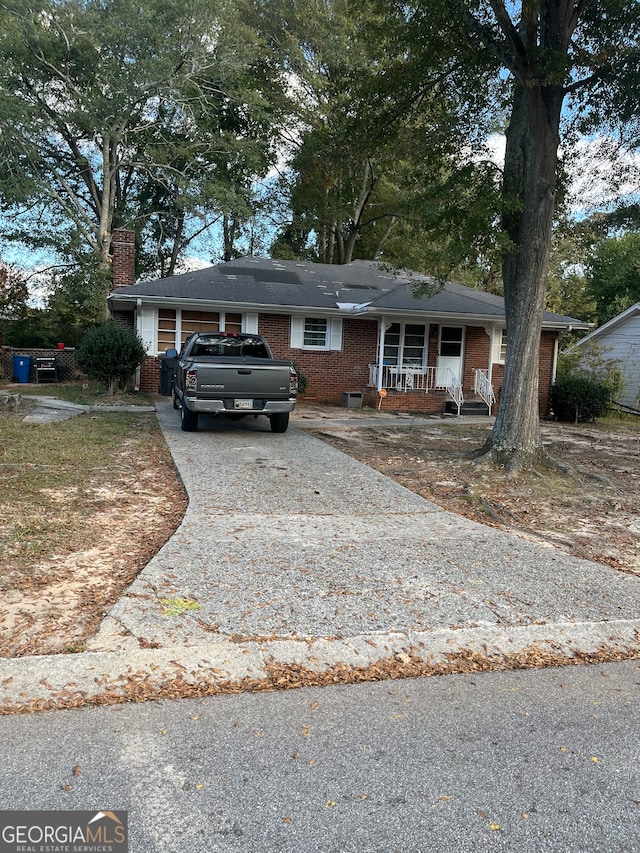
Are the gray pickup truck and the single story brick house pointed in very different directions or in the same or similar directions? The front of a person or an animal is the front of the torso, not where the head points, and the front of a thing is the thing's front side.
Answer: very different directions

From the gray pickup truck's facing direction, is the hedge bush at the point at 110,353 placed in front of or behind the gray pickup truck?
in front

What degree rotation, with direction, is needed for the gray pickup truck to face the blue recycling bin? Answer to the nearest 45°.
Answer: approximately 45° to its left

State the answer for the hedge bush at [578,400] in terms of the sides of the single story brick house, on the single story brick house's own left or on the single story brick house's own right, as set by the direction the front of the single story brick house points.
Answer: on the single story brick house's own left

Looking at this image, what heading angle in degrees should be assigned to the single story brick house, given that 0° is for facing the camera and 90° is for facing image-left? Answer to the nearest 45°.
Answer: approximately 0°

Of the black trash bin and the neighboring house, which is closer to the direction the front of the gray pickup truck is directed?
the black trash bin

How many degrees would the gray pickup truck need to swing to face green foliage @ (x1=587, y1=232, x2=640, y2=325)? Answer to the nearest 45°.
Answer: approximately 45° to its right

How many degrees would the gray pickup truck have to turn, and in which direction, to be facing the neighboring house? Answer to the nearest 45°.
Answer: approximately 45° to its right

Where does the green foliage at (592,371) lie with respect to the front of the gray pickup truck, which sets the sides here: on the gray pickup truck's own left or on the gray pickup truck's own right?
on the gray pickup truck's own right

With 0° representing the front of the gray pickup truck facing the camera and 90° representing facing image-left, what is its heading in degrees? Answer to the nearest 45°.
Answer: approximately 180°

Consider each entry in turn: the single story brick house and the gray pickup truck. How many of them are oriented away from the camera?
1
